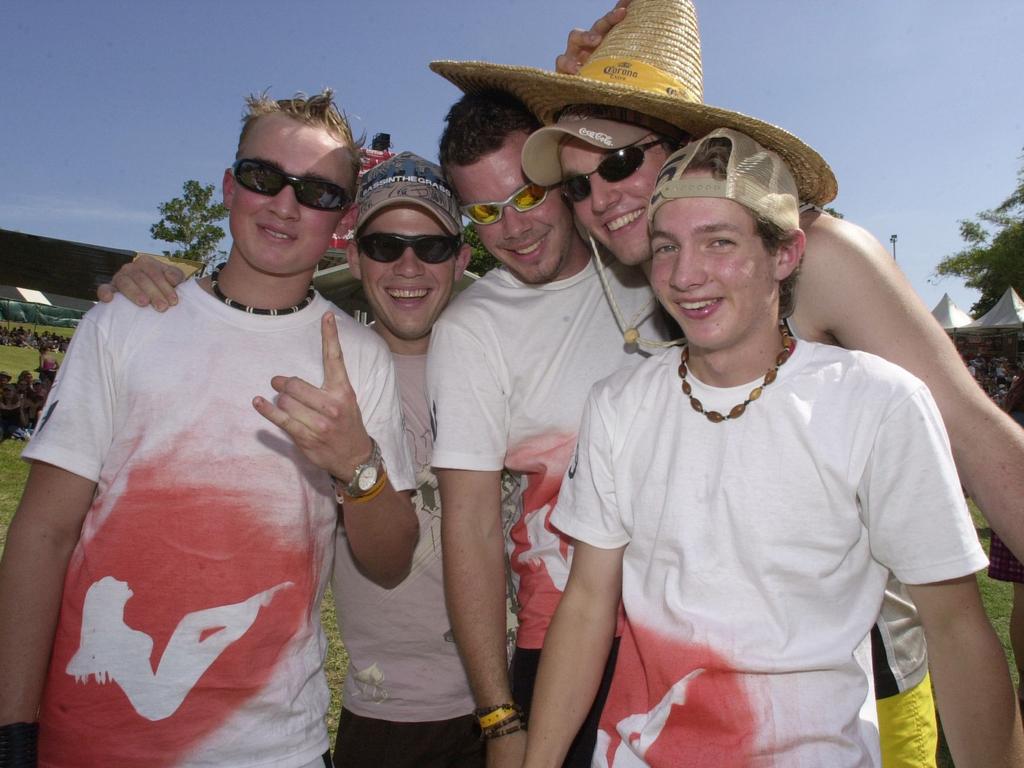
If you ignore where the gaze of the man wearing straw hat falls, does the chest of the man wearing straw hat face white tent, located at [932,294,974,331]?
no

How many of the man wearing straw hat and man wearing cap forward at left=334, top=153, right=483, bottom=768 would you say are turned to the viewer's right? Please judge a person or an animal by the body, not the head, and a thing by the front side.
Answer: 0

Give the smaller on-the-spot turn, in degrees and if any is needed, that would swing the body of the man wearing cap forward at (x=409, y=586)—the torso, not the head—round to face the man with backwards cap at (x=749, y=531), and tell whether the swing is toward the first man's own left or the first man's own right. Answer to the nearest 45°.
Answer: approximately 45° to the first man's own left

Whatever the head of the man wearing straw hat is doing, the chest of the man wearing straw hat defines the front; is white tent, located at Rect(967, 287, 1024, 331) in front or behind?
behind

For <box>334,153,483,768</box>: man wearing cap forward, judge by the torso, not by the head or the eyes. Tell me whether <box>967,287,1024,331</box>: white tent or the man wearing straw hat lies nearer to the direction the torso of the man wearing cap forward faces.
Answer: the man wearing straw hat

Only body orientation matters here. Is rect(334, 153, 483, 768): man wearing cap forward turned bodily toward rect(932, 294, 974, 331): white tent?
no

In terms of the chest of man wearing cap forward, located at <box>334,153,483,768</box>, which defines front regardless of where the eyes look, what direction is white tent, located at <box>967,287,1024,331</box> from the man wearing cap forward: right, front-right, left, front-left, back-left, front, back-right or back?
back-left

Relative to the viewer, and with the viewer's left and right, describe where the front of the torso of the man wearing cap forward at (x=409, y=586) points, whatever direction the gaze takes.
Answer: facing the viewer

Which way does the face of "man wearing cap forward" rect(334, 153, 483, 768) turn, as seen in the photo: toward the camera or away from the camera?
toward the camera

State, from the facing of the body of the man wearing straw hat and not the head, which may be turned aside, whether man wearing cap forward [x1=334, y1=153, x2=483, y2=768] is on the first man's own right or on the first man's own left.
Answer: on the first man's own right
